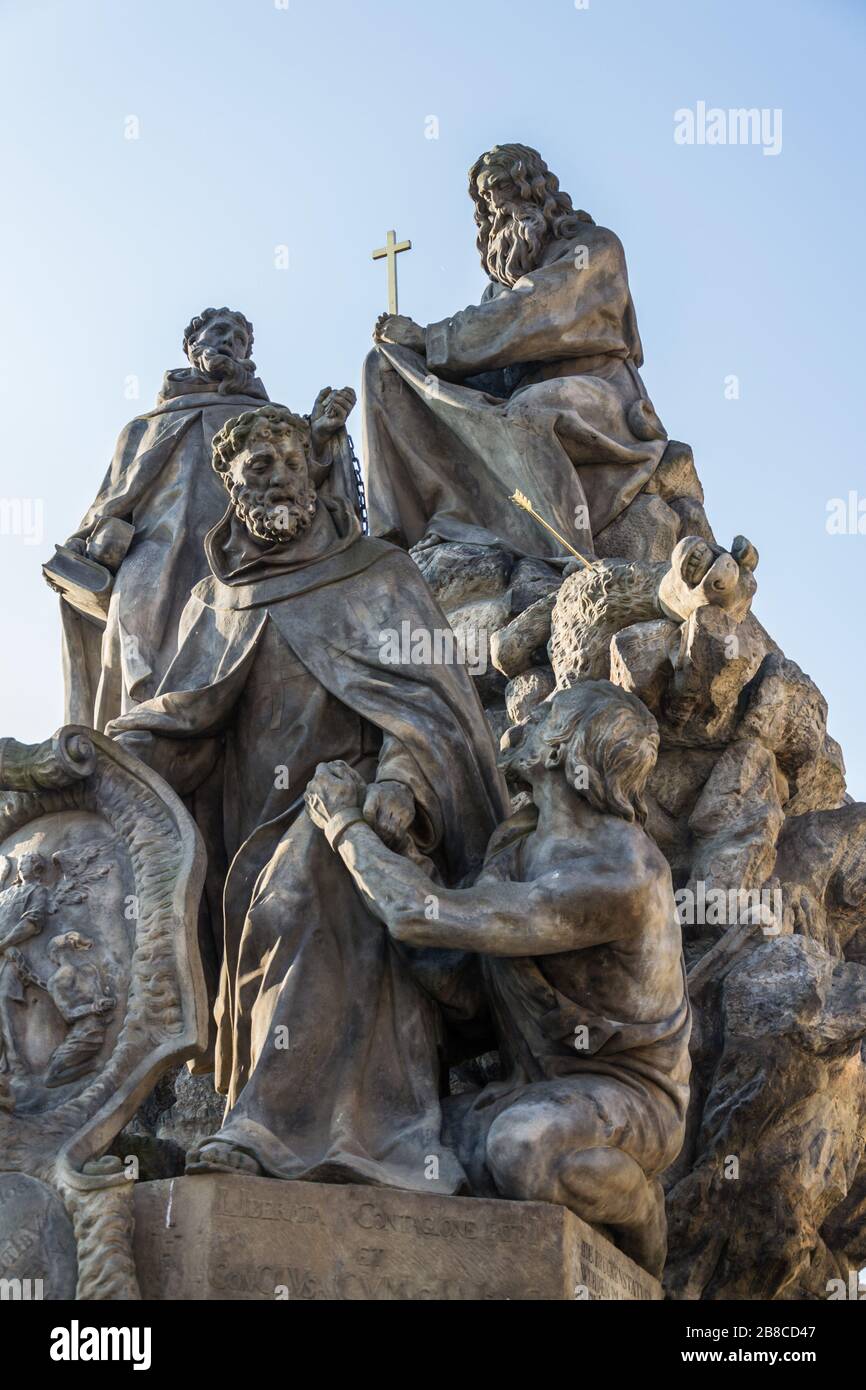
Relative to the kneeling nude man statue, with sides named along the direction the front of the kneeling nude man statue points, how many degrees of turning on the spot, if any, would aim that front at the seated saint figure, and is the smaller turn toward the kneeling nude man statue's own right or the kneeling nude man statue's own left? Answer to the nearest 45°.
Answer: approximately 90° to the kneeling nude man statue's own right

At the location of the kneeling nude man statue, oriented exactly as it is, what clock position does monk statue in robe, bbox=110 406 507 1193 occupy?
The monk statue in robe is roughly at 1 o'clock from the kneeling nude man statue.

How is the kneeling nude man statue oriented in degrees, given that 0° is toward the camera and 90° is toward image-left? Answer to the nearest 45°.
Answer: approximately 90°

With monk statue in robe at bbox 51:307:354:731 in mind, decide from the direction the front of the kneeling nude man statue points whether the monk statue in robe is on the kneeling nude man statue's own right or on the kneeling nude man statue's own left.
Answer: on the kneeling nude man statue's own right
